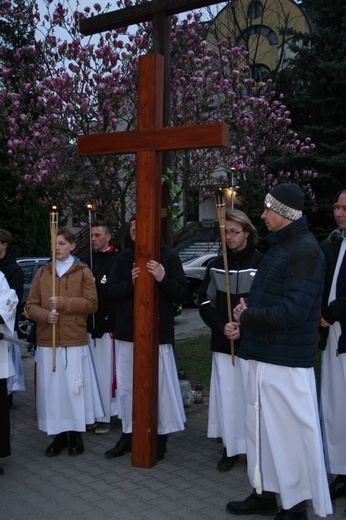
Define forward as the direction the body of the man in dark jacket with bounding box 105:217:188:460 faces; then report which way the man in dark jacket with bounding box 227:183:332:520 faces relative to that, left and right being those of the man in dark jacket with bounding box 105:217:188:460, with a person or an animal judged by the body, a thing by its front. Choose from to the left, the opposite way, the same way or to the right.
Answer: to the right

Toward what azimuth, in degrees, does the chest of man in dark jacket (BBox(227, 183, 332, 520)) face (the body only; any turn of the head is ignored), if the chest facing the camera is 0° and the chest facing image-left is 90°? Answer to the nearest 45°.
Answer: approximately 90°

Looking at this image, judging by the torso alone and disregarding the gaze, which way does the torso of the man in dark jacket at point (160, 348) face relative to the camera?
toward the camera

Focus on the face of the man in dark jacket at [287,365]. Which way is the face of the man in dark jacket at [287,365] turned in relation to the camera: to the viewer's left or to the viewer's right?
to the viewer's left

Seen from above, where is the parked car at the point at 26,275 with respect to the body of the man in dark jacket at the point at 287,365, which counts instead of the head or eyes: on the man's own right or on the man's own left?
on the man's own right

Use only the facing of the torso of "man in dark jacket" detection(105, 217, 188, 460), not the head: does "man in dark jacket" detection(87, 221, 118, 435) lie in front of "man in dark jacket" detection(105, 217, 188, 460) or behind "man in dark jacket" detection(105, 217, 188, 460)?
behind

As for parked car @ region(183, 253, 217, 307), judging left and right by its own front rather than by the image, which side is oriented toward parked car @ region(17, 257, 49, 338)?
front

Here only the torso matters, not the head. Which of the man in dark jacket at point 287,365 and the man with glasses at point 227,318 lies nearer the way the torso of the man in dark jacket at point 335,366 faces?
the man in dark jacket

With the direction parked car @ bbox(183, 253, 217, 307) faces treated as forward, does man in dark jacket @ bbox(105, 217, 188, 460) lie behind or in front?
in front

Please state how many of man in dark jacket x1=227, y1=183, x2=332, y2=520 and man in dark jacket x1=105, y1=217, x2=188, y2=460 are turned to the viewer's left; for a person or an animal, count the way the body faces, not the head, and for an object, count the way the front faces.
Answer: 1

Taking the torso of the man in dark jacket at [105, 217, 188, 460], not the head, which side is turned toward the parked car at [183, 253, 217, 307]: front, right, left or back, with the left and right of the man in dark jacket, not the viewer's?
back
